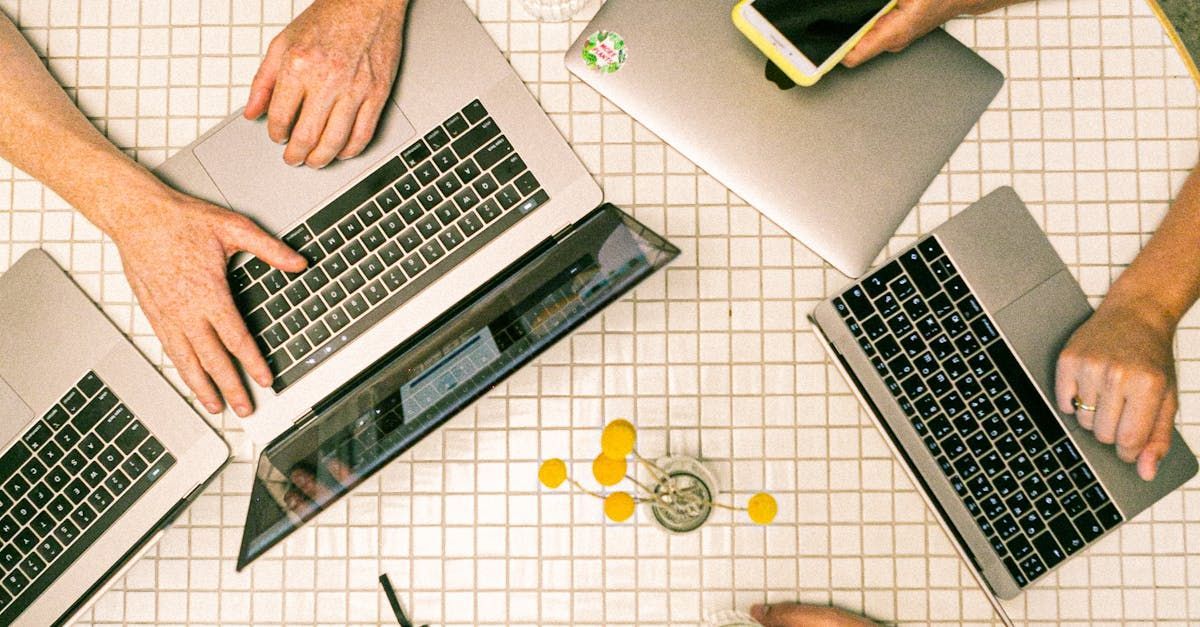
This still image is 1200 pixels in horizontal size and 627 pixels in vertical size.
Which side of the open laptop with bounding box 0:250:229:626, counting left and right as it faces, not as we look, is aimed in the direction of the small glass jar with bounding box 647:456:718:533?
back

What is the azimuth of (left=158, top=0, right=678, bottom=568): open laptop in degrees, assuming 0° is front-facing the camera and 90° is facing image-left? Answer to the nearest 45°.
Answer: approximately 135°

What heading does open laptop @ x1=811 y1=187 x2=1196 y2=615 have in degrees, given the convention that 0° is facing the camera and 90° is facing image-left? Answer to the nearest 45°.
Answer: approximately 225°

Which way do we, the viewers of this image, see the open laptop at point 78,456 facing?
facing away from the viewer and to the left of the viewer
